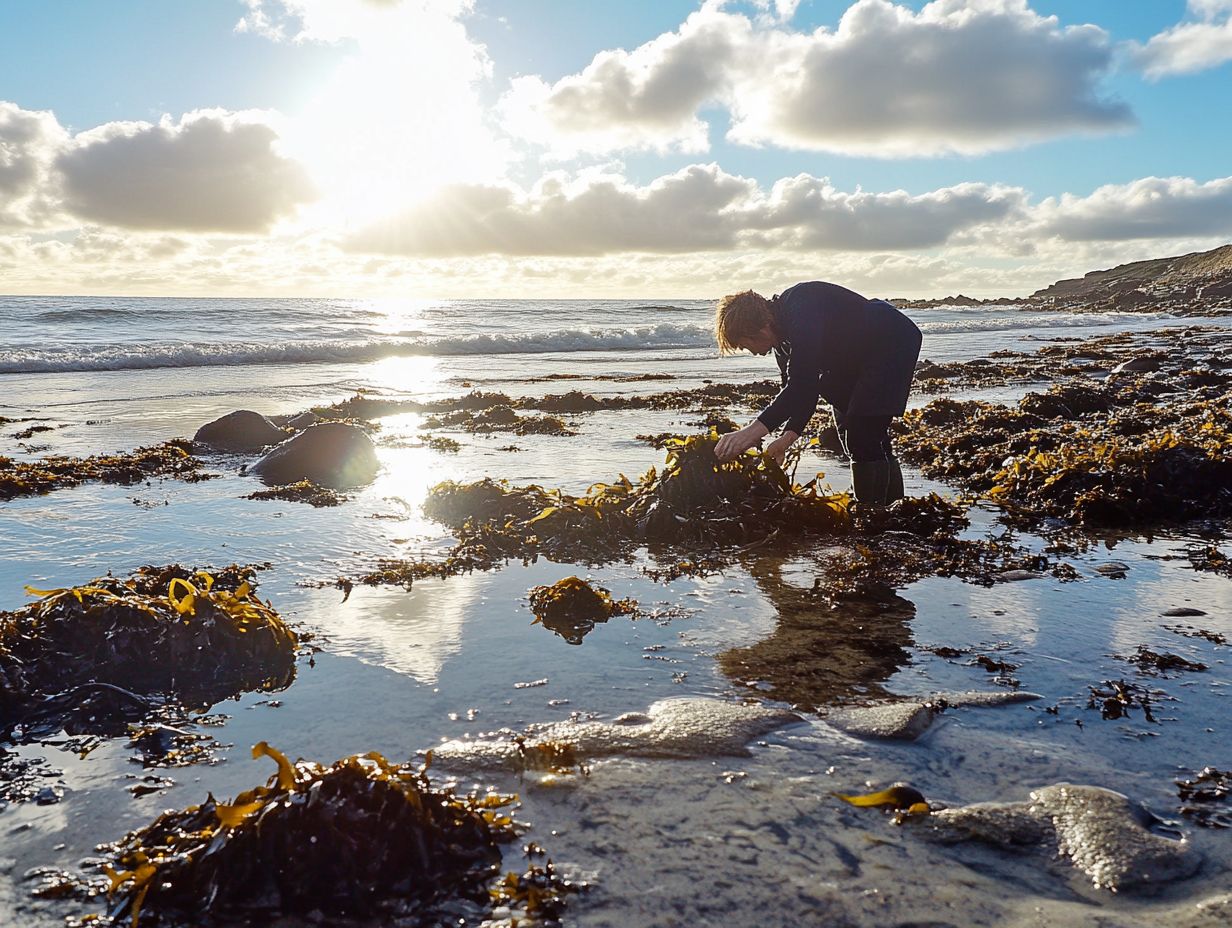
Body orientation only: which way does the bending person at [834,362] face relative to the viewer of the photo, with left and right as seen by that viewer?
facing to the left of the viewer

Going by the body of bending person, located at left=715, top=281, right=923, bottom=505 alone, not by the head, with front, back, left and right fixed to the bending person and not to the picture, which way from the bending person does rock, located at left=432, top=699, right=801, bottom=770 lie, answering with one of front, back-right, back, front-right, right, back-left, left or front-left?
left

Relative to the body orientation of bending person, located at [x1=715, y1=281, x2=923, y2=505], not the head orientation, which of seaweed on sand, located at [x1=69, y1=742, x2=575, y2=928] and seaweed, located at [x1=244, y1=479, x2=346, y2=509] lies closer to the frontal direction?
the seaweed

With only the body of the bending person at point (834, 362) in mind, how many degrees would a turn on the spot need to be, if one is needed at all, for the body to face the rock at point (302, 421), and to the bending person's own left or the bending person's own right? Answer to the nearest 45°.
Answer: approximately 45° to the bending person's own right

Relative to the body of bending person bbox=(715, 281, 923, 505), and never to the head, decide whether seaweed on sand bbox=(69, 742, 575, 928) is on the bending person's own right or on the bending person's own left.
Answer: on the bending person's own left

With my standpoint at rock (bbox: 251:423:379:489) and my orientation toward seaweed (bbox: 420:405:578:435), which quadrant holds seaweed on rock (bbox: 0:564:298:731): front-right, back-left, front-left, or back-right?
back-right

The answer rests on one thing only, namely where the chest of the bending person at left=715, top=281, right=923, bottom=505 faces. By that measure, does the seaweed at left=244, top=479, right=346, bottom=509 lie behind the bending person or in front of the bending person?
in front

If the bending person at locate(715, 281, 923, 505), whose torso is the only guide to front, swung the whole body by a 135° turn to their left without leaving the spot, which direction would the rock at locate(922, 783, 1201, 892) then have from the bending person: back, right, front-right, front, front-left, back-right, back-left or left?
front-right

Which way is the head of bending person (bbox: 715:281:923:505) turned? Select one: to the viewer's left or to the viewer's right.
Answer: to the viewer's left

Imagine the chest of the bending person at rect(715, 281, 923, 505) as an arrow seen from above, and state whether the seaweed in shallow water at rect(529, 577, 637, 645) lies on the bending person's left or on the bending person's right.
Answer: on the bending person's left
